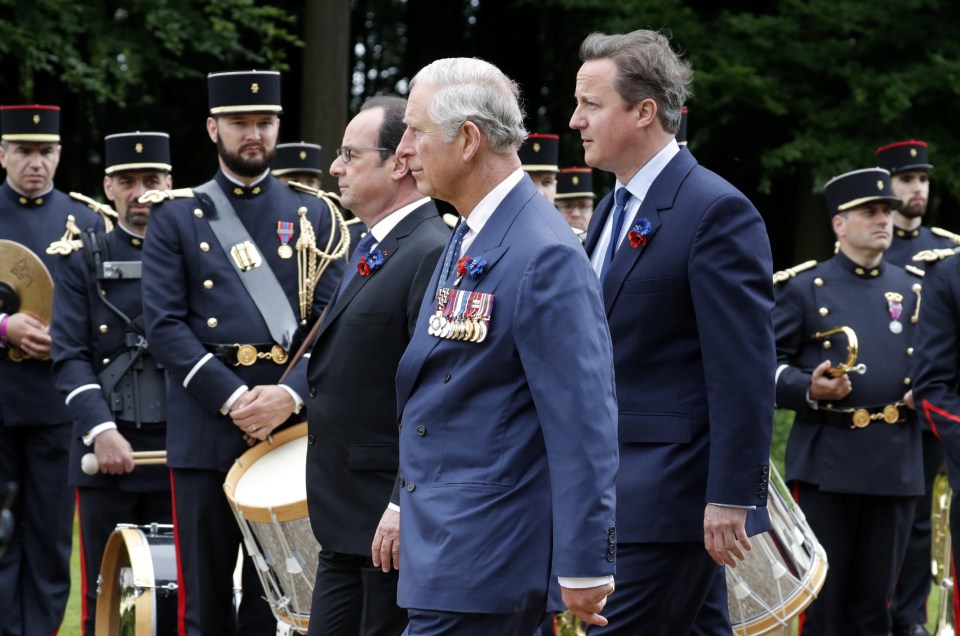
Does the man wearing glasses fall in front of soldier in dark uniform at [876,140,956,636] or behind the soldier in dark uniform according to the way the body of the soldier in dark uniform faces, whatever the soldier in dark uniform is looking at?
in front

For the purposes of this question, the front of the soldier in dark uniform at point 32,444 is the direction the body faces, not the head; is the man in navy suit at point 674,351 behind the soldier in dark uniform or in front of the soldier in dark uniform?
in front

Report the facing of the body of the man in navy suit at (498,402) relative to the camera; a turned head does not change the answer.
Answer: to the viewer's left

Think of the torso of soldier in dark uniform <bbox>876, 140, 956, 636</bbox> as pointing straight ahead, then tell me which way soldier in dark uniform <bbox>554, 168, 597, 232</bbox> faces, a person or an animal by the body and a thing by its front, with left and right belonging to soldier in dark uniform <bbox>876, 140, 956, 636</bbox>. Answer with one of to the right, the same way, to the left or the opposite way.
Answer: the same way

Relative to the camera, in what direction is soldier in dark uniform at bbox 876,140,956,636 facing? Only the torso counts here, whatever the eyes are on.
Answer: toward the camera

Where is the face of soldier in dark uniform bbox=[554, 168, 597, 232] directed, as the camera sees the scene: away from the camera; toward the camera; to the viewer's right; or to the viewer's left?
toward the camera

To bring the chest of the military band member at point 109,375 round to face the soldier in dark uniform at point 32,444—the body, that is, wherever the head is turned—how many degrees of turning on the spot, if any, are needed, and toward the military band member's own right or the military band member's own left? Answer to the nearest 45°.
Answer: approximately 135° to the military band member's own right

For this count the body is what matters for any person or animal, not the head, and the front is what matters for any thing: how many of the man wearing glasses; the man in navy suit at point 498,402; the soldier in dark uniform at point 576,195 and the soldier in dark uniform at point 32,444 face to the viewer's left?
2

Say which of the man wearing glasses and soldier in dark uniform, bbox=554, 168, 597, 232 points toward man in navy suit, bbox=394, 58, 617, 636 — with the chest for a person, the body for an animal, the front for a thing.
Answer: the soldier in dark uniform

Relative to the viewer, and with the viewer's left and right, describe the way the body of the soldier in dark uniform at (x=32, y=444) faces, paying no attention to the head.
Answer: facing the viewer

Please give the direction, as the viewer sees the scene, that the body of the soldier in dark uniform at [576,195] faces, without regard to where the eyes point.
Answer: toward the camera

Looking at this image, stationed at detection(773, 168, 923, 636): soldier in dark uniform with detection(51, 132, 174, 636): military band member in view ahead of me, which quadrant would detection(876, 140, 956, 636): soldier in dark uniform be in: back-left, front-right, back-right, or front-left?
back-right

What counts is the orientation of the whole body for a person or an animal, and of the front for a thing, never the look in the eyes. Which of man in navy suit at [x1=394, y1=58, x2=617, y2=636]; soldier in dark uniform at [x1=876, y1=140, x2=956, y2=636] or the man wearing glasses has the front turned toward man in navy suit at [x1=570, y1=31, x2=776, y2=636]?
the soldier in dark uniform

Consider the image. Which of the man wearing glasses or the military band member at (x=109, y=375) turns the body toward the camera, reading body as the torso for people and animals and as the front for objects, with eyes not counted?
the military band member

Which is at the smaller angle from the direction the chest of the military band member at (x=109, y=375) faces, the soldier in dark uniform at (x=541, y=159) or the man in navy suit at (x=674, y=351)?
the man in navy suit
